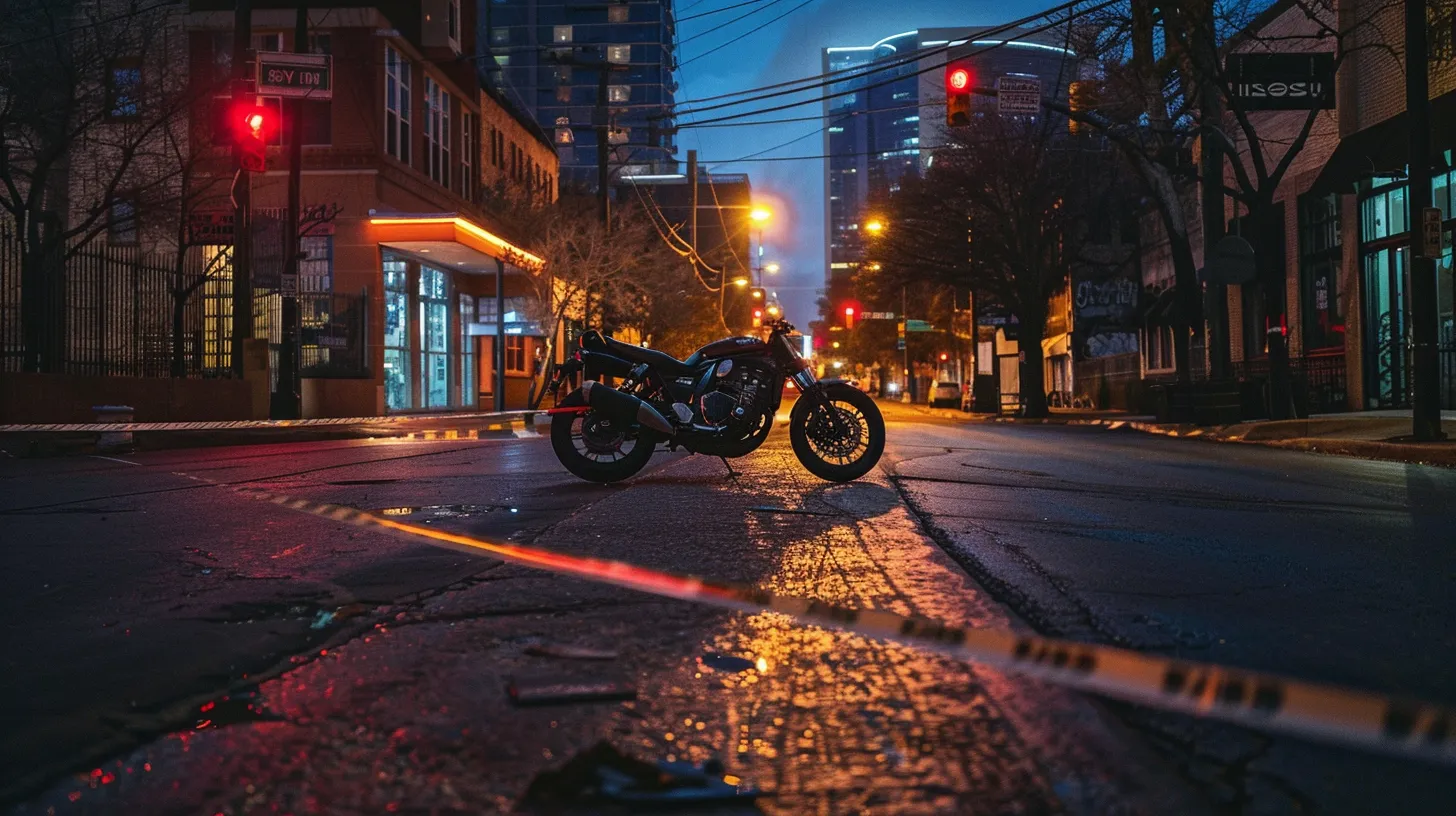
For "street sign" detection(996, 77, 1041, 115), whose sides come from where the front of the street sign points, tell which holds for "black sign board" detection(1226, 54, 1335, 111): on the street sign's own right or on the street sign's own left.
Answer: on the street sign's own left

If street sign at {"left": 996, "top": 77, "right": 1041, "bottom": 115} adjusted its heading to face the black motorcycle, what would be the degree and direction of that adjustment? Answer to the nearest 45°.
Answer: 0° — it already faces it

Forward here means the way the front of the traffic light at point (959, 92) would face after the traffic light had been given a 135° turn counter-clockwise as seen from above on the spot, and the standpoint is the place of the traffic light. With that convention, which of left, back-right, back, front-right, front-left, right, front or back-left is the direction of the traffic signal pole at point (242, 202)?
back-left

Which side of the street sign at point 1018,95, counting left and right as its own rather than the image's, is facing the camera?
front

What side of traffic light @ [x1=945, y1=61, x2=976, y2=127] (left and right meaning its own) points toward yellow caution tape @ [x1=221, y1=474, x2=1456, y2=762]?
front

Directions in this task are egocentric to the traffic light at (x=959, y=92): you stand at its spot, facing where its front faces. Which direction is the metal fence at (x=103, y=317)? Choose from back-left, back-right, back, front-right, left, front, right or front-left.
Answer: right

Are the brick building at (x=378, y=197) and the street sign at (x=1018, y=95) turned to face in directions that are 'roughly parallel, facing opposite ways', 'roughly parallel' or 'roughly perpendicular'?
roughly perpendicular

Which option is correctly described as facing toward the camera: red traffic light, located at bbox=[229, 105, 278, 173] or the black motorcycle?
the red traffic light

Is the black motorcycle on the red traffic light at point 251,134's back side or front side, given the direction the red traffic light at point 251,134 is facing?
on the front side

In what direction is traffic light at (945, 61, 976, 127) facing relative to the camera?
toward the camera

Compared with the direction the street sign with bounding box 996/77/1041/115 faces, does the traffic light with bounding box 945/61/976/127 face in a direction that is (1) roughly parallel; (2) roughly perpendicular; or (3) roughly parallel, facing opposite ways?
roughly parallel

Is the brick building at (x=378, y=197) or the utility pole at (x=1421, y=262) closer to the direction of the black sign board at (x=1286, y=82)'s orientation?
the utility pole

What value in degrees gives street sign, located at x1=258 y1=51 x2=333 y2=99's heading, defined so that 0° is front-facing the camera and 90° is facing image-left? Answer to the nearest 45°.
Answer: approximately 0°

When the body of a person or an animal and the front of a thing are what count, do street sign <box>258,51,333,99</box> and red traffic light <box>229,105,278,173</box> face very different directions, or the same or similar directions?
same or similar directions

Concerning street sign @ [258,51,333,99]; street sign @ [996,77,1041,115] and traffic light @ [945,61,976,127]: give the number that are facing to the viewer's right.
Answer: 0

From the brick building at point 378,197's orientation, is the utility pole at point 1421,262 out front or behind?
out front

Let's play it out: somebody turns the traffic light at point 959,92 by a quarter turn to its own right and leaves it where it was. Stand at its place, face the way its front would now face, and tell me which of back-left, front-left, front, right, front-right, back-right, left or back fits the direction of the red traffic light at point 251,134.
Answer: front

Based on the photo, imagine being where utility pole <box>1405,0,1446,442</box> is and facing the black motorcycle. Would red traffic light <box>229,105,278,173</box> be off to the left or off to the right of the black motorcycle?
right
